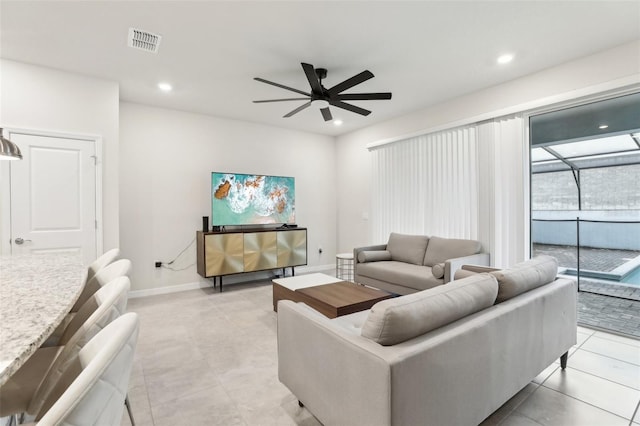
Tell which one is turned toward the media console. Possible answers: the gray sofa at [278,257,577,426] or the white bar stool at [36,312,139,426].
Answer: the gray sofa

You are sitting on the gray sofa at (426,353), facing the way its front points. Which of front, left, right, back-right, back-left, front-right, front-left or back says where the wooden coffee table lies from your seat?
front

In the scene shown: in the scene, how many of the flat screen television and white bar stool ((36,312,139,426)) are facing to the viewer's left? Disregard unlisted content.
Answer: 1

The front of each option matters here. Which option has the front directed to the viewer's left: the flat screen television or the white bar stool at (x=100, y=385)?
the white bar stool

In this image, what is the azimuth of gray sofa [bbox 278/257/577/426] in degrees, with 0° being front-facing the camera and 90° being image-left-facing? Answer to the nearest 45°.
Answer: approximately 135°

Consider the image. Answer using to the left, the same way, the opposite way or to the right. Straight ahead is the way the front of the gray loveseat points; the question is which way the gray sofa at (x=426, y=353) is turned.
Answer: to the right

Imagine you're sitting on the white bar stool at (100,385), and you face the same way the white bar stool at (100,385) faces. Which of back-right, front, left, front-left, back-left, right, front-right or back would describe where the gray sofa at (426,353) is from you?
back

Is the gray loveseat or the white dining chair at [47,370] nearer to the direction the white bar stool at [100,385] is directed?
the white dining chair

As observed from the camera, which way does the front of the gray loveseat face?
facing the viewer and to the left of the viewer

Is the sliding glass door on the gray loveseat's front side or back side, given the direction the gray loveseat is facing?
on the back side

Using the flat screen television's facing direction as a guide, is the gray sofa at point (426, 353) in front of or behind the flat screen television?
in front

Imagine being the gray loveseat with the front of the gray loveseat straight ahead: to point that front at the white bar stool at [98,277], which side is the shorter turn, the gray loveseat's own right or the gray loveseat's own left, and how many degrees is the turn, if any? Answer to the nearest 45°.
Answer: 0° — it already faces it

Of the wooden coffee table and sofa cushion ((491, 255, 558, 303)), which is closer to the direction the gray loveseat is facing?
the wooden coffee table

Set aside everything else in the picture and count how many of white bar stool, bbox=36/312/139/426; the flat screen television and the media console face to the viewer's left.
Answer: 1

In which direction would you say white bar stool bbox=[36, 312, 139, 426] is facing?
to the viewer's left
